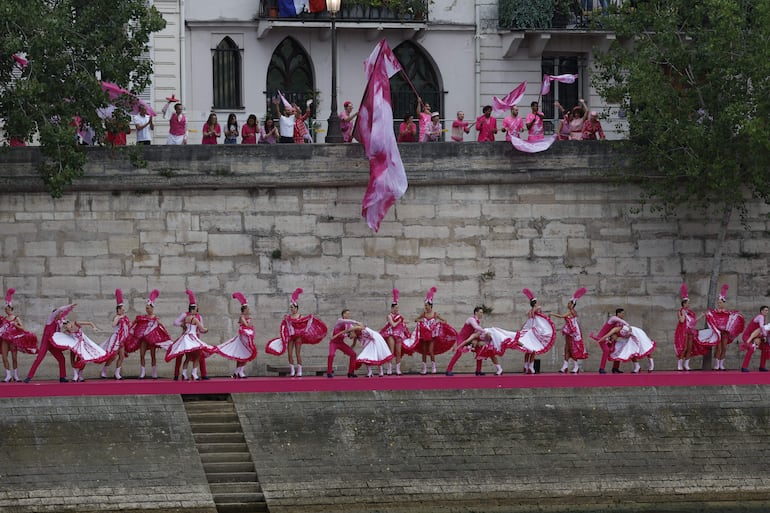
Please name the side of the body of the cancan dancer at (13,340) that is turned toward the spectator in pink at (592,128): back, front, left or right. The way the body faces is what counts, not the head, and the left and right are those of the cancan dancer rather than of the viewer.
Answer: left

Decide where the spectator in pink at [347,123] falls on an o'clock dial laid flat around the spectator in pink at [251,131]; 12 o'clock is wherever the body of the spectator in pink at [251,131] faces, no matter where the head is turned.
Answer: the spectator in pink at [347,123] is roughly at 9 o'clock from the spectator in pink at [251,131].
